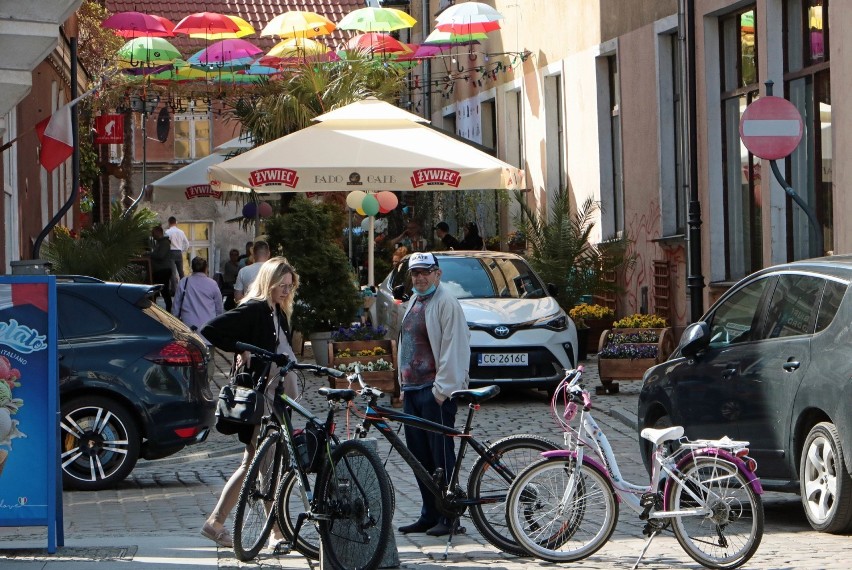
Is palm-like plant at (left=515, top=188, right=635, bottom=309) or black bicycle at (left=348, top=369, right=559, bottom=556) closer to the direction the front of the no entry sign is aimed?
the black bicycle

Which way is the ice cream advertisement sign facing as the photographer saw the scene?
facing the viewer

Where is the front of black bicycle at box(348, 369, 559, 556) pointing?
to the viewer's left

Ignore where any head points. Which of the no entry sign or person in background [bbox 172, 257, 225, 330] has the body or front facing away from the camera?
the person in background

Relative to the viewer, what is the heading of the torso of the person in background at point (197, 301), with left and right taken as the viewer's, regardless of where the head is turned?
facing away from the viewer

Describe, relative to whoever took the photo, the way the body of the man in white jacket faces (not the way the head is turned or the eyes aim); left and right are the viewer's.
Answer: facing the viewer and to the left of the viewer

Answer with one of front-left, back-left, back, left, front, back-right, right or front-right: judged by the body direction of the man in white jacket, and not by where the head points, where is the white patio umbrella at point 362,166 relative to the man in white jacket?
back-right

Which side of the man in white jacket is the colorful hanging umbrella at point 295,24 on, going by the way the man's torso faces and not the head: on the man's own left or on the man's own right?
on the man's own right
